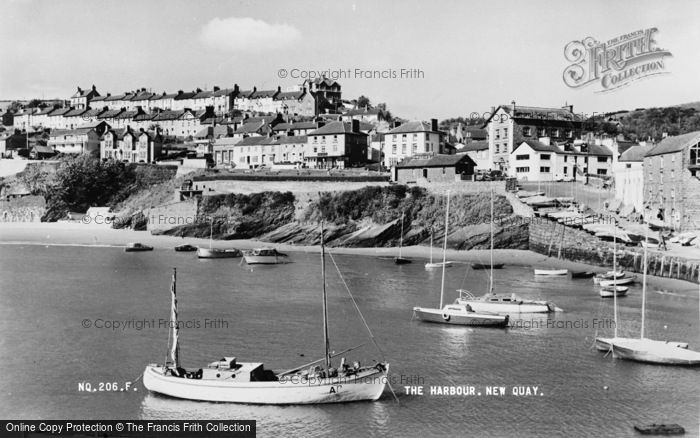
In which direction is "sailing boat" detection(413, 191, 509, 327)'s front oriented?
to the viewer's left

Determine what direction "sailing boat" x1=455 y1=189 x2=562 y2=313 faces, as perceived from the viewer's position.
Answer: facing to the left of the viewer

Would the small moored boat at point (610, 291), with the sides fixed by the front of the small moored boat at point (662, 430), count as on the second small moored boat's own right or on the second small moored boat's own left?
on the second small moored boat's own right

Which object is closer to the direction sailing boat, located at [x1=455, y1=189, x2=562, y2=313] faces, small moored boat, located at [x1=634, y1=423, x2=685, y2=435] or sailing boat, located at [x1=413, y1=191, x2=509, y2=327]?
the sailing boat

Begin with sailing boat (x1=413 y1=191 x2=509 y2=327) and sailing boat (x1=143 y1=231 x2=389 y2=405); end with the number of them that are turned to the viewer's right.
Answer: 1

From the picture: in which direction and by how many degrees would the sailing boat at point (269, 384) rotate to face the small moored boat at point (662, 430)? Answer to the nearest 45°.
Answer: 0° — it already faces it

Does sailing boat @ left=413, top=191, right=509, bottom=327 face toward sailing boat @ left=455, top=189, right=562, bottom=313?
no

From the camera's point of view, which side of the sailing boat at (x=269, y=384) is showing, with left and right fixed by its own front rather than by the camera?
right

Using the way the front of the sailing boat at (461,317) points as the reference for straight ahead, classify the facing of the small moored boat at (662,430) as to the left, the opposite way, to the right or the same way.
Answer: the same way

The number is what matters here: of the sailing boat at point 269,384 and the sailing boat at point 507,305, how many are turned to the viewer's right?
1

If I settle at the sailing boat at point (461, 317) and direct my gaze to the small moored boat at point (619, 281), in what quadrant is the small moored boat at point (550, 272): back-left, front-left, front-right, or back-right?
front-left

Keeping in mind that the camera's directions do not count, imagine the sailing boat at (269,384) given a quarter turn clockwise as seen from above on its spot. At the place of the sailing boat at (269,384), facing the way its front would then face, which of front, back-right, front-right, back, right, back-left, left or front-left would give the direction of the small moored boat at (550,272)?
back-left

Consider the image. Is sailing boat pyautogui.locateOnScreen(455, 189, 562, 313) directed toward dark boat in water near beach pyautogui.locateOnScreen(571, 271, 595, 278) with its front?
no
